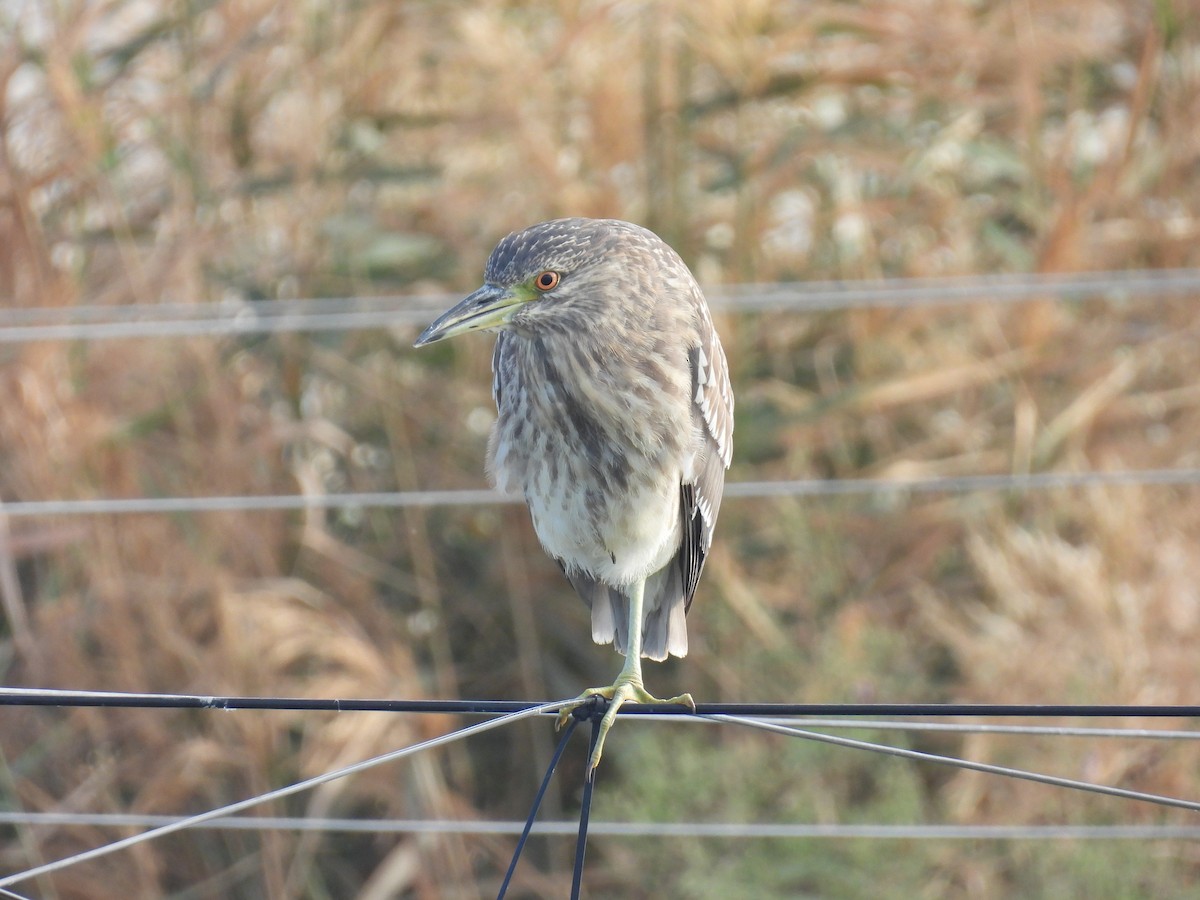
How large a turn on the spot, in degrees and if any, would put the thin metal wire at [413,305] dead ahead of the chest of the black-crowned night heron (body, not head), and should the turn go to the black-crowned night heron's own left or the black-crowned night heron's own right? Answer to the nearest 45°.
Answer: approximately 135° to the black-crowned night heron's own right
